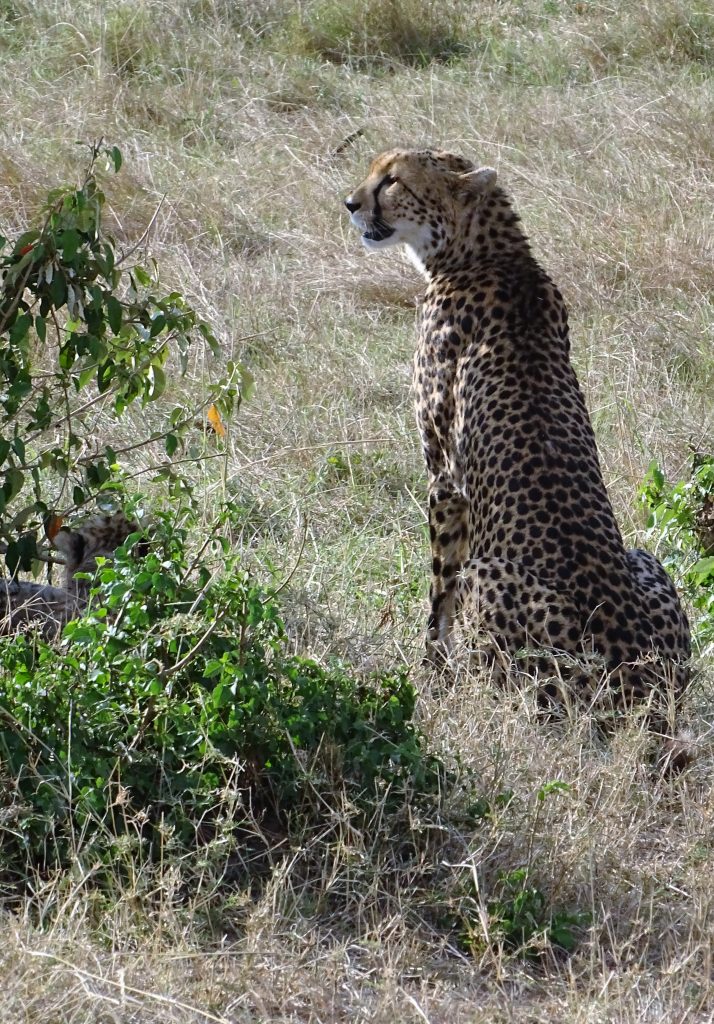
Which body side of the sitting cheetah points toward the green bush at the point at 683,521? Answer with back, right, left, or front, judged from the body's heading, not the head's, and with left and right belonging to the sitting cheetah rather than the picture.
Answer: right

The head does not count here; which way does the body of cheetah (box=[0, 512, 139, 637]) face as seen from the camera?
to the viewer's right

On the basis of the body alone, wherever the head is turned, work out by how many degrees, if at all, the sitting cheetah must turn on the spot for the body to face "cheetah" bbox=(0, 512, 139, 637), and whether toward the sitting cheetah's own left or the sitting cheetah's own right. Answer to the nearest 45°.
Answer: approximately 45° to the sitting cheetah's own left

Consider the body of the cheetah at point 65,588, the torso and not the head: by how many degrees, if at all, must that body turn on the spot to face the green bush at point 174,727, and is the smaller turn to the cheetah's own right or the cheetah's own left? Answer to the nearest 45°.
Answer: approximately 90° to the cheetah's own right

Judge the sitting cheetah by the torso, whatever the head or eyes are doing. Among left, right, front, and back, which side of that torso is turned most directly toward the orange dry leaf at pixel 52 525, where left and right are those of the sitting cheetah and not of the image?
left

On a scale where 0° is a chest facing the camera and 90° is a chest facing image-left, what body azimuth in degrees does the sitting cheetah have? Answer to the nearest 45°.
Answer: approximately 135°

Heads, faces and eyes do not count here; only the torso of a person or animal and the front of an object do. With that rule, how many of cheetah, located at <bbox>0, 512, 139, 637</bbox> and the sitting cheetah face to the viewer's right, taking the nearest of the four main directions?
1
